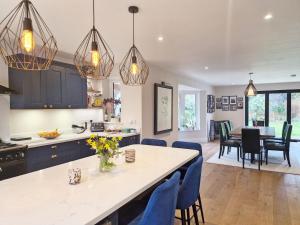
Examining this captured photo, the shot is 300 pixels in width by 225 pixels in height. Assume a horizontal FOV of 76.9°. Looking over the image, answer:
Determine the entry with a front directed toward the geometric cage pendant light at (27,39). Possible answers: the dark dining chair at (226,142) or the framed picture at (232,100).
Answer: the framed picture

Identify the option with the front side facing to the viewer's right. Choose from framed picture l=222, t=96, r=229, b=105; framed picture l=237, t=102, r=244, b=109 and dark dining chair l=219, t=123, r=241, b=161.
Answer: the dark dining chair

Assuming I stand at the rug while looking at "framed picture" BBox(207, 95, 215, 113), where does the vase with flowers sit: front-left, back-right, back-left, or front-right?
back-left

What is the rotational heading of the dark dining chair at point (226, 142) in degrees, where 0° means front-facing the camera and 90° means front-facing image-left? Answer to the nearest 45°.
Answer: approximately 270°

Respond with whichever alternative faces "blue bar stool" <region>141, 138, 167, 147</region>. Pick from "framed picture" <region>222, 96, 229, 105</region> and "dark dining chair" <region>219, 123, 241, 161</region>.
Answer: the framed picture

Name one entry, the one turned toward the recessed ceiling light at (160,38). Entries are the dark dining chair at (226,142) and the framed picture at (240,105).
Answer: the framed picture

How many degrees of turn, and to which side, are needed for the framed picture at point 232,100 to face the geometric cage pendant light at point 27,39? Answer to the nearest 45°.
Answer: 0° — it already faces it

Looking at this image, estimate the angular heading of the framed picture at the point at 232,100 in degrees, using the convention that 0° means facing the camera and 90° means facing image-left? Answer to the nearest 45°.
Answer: approximately 0°
